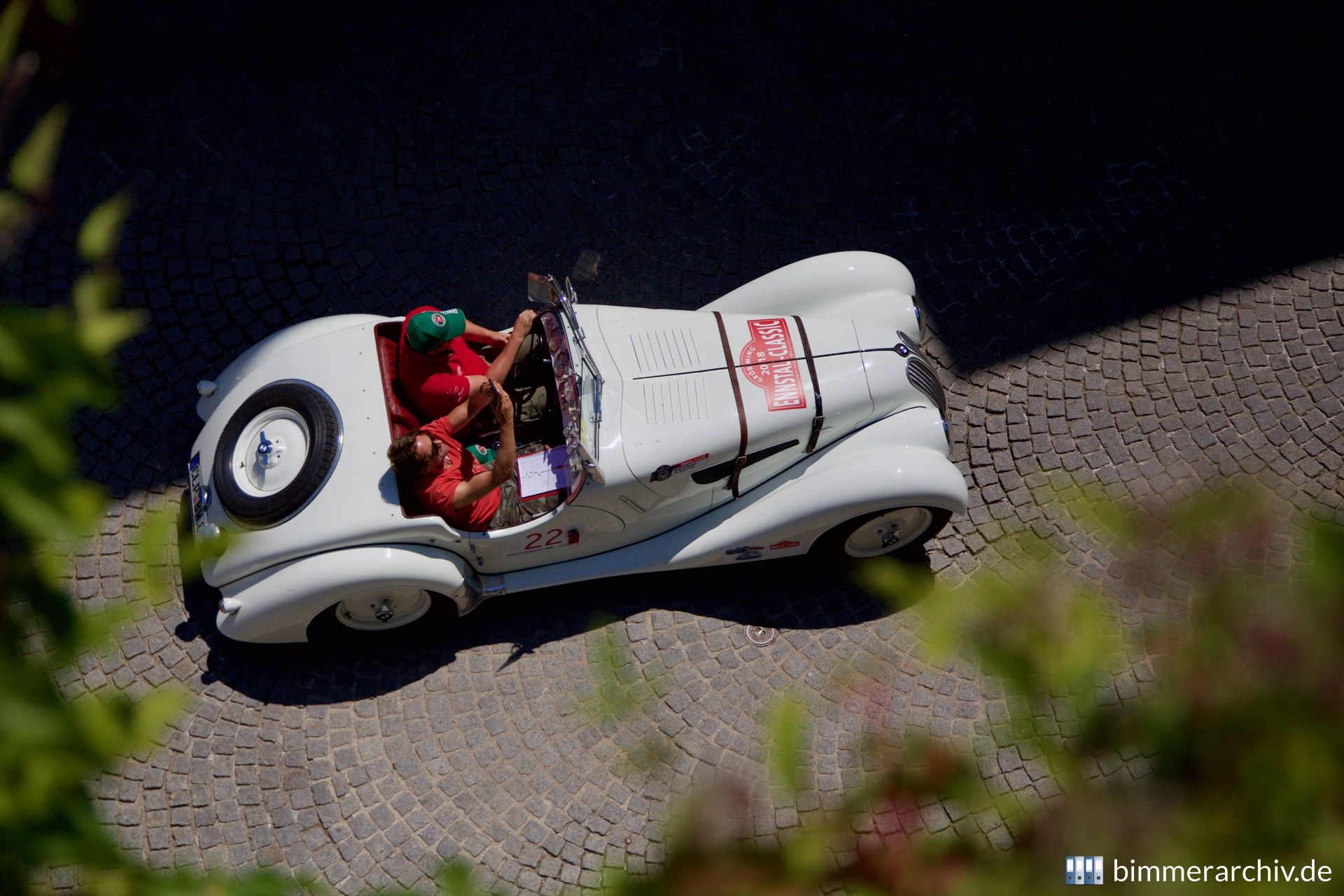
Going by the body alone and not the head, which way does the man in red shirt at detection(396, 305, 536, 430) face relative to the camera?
to the viewer's right

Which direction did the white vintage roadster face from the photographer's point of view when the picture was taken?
facing to the right of the viewer

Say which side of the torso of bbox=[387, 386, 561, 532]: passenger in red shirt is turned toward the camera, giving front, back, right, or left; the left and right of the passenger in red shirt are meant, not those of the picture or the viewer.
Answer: right

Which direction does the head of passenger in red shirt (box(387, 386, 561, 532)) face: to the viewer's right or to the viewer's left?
to the viewer's right

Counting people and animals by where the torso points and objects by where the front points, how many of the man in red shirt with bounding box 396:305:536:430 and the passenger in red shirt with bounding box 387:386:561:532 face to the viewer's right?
2

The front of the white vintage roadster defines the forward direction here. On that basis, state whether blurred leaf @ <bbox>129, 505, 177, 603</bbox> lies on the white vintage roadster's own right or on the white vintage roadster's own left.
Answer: on the white vintage roadster's own right
